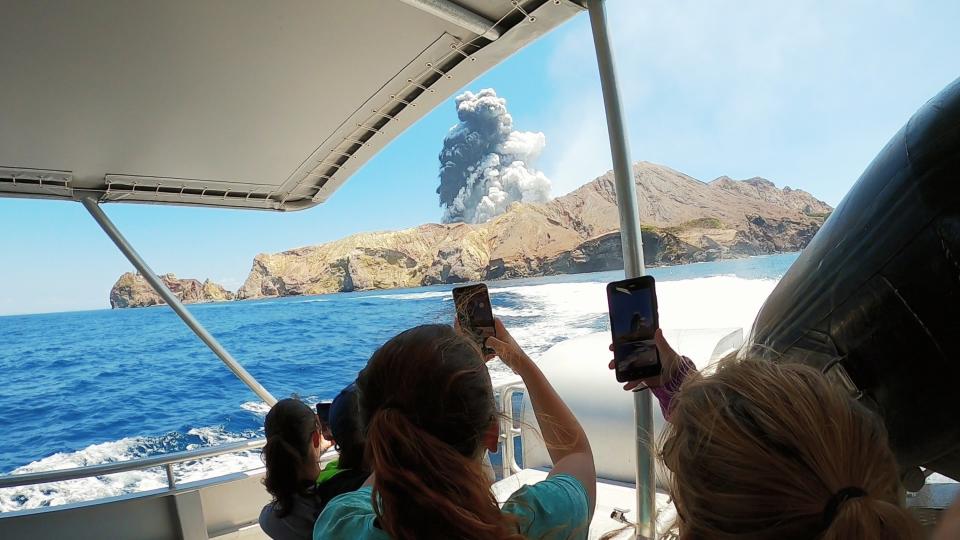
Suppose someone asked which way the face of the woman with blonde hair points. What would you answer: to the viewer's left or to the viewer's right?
to the viewer's left

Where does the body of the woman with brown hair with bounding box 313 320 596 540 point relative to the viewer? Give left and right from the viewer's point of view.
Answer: facing away from the viewer

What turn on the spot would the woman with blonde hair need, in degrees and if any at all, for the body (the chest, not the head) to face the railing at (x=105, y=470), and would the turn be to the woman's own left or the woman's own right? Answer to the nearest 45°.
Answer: approximately 45° to the woman's own left

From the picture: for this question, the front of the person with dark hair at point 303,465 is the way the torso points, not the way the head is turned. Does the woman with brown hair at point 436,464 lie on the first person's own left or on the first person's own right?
on the first person's own right

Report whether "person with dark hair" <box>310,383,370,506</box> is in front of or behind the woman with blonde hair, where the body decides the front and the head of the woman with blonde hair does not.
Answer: in front

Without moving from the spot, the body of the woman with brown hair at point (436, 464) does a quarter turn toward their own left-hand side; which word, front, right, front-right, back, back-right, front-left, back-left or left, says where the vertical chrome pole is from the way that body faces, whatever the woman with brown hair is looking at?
back-right

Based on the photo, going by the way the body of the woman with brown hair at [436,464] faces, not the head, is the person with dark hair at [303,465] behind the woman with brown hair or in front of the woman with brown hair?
in front

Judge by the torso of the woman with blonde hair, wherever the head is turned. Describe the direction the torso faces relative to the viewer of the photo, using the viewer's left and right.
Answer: facing away from the viewer and to the left of the viewer

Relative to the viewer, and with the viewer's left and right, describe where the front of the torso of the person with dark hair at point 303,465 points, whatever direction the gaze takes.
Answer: facing away from the viewer and to the right of the viewer
